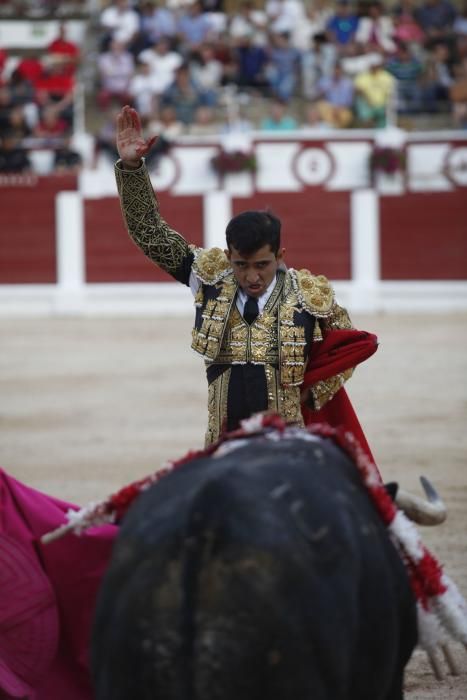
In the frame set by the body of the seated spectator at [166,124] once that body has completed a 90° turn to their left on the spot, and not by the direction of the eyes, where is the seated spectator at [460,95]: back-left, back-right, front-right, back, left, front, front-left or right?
front

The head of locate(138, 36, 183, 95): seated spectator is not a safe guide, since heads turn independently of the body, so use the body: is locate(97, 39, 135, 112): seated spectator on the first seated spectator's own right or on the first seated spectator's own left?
on the first seated spectator's own right

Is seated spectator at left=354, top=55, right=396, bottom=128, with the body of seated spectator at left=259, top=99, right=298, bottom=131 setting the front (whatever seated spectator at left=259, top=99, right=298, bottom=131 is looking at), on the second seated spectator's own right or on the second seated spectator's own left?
on the second seated spectator's own left

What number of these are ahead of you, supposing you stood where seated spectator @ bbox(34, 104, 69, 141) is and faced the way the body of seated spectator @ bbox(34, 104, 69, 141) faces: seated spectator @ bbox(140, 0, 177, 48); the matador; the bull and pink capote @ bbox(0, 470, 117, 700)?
3

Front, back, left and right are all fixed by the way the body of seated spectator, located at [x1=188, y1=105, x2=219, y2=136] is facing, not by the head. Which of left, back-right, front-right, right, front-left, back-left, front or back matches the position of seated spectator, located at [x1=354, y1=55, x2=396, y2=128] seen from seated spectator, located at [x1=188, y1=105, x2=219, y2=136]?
left

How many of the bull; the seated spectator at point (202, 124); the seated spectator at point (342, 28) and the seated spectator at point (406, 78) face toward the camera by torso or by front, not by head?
3

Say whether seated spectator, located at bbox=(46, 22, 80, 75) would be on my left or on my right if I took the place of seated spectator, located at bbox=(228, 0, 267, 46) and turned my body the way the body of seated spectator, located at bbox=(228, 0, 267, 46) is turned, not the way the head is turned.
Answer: on my right

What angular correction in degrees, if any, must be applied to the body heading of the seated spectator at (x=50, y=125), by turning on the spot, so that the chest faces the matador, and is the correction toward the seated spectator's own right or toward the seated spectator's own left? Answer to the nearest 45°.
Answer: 0° — they already face them
